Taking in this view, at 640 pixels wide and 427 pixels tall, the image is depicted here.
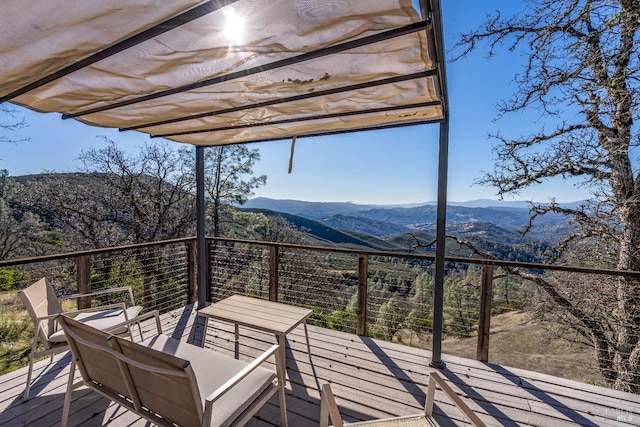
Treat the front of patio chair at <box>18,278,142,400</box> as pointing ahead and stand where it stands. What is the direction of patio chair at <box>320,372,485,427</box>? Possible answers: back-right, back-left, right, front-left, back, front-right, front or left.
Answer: front-right

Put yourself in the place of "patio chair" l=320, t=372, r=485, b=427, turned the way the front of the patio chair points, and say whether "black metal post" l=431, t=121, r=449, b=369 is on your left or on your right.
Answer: on your right

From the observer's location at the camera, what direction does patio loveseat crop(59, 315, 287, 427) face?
facing away from the viewer and to the right of the viewer

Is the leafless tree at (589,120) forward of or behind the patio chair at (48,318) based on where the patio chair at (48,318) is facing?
forward

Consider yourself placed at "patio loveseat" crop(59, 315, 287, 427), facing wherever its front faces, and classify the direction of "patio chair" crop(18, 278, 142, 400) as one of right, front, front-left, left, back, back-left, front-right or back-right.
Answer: left

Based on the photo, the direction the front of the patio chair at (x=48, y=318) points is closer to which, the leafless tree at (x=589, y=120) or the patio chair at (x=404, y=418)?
the leafless tree

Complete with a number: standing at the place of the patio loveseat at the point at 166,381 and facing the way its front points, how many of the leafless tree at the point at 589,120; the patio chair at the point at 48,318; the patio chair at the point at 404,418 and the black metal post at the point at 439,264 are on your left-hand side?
1

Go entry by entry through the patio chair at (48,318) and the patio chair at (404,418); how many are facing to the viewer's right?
1

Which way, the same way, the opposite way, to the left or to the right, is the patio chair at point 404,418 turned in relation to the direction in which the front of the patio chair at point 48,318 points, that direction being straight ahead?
to the left

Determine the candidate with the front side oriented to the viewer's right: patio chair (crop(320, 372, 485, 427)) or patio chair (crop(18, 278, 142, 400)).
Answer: patio chair (crop(18, 278, 142, 400))

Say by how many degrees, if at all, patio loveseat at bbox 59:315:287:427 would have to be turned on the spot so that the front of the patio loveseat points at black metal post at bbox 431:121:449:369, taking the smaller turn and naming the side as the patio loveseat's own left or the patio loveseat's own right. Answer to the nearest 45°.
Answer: approximately 45° to the patio loveseat's own right

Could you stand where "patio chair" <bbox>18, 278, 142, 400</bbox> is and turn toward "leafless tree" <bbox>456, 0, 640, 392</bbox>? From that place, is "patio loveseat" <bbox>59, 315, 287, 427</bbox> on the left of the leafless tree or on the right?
right

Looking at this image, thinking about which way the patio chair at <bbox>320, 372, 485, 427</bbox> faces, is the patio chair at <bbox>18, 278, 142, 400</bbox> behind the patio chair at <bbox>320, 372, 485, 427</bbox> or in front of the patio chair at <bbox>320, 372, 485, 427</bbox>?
in front

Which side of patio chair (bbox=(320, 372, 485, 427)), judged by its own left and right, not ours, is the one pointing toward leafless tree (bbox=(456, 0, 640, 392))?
right

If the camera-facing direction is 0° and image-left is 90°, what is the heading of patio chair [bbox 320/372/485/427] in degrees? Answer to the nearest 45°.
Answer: approximately 135°

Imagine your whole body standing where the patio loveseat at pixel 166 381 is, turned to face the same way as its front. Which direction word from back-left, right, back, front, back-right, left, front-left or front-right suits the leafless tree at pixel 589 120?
front-right

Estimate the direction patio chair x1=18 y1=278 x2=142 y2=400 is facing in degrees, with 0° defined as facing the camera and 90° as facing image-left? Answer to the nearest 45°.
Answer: approximately 270°
